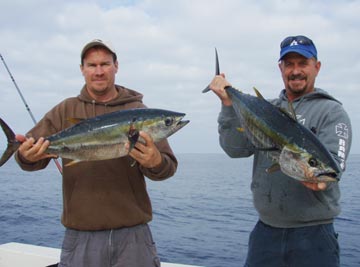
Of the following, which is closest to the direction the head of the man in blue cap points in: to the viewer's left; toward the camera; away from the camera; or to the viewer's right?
toward the camera

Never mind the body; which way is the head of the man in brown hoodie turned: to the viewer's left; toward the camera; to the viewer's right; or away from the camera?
toward the camera

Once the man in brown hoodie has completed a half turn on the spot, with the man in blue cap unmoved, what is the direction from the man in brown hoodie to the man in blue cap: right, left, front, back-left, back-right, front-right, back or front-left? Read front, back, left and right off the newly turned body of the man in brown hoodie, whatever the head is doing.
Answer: right

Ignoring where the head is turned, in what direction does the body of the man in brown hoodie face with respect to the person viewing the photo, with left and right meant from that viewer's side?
facing the viewer
